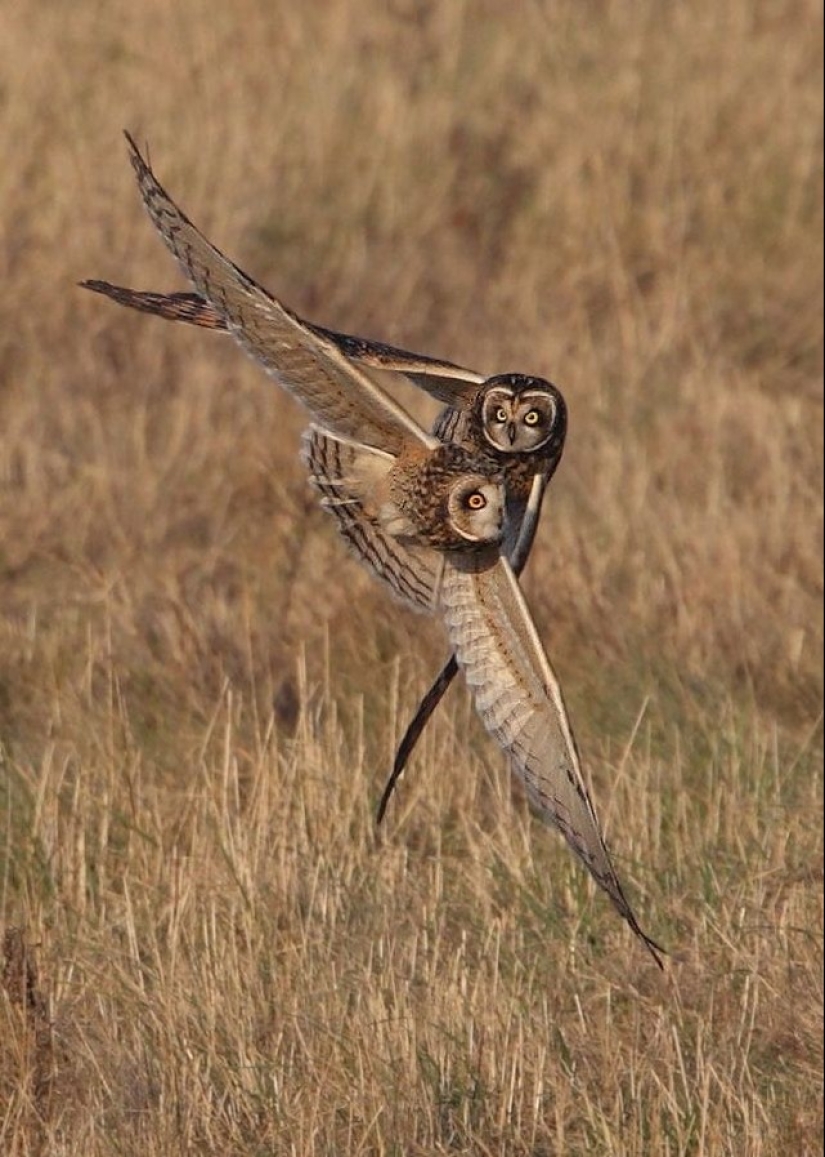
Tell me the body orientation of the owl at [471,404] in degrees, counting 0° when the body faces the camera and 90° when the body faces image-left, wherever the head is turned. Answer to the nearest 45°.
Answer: approximately 315°
